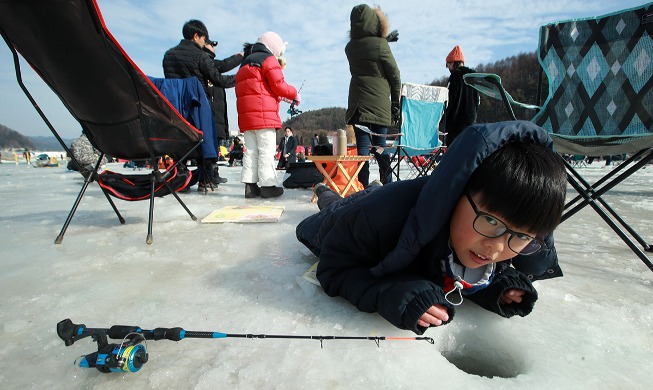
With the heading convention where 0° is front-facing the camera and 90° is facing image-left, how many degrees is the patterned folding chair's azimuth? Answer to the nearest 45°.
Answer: approximately 45°

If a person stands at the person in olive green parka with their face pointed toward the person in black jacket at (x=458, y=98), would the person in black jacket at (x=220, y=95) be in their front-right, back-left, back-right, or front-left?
back-left

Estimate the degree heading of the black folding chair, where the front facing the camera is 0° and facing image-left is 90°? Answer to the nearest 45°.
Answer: approximately 225°

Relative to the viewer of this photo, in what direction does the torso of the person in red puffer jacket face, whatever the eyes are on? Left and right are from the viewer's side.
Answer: facing away from the viewer and to the right of the viewer

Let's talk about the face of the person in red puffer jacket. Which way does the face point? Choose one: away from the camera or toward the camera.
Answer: away from the camera

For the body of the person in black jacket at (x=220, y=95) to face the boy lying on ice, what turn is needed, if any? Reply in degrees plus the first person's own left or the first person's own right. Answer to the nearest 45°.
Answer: approximately 90° to the first person's own right

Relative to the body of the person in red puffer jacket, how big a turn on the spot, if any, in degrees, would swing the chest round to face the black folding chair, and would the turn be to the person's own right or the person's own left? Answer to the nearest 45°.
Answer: approximately 180°

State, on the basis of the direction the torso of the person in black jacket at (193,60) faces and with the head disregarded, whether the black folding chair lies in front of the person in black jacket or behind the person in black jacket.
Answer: behind

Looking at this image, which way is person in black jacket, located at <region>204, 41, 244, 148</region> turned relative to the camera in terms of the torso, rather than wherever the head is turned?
to the viewer's right

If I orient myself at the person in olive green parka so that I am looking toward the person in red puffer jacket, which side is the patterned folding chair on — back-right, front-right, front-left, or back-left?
back-left
